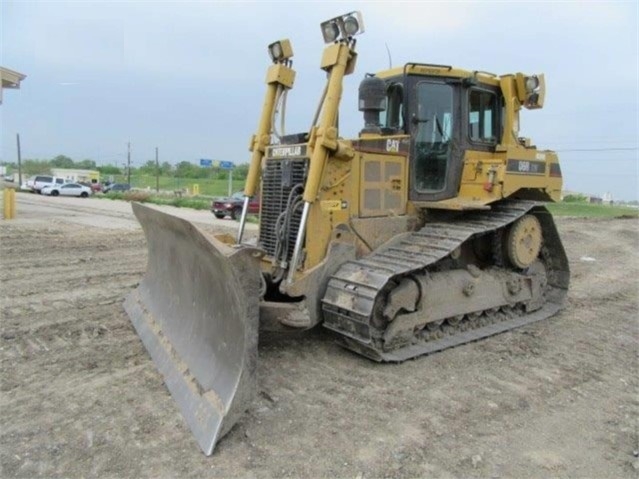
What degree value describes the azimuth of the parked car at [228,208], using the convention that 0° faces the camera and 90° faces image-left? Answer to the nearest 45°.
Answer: approximately 45°

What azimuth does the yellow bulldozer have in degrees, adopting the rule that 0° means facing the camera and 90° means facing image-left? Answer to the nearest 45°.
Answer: approximately 45°

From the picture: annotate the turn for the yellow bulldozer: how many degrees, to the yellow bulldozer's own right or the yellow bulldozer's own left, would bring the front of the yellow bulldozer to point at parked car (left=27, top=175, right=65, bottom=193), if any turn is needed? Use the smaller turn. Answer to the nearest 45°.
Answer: approximately 90° to the yellow bulldozer's own right

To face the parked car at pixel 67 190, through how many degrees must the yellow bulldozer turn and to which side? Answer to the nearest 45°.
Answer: approximately 90° to its right

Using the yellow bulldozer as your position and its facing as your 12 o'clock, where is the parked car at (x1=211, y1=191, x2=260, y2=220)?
The parked car is roughly at 4 o'clock from the yellow bulldozer.

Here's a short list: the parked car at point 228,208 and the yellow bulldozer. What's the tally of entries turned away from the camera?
0
